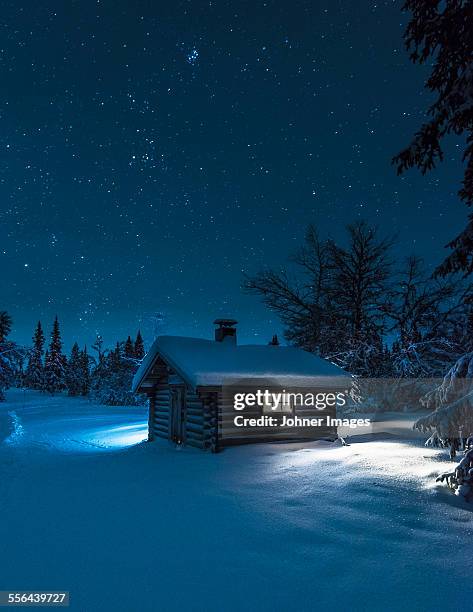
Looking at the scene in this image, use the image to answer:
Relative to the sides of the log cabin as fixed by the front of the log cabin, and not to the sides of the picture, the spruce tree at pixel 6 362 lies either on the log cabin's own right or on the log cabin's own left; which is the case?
on the log cabin's own right

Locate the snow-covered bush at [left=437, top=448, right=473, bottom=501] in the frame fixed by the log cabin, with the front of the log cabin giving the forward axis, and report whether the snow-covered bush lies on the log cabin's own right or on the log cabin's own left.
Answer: on the log cabin's own left

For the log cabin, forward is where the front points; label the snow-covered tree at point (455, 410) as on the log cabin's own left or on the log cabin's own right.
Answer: on the log cabin's own left

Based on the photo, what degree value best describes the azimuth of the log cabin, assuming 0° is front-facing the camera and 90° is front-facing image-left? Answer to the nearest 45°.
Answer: approximately 45°
